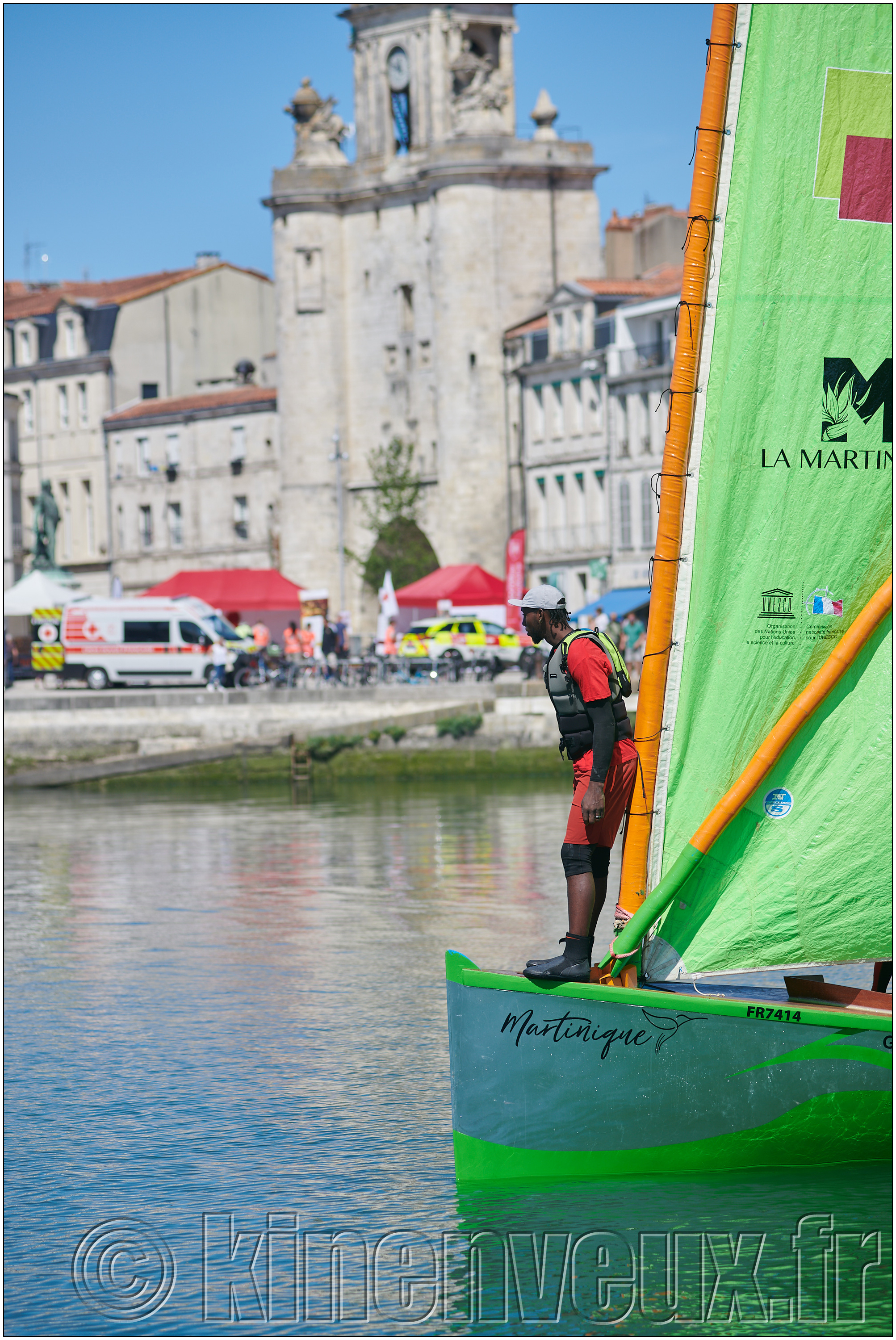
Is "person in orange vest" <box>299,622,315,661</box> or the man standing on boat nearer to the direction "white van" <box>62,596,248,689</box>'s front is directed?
the person in orange vest

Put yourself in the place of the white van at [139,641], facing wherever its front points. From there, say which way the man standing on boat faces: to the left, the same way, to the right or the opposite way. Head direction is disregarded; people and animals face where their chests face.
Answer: the opposite way

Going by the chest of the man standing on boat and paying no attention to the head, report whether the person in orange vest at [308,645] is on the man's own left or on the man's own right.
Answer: on the man's own right

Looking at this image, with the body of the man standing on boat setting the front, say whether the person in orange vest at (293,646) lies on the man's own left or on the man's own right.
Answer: on the man's own right

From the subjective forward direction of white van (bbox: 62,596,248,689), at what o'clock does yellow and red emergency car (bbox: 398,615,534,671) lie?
The yellow and red emergency car is roughly at 12 o'clock from the white van.

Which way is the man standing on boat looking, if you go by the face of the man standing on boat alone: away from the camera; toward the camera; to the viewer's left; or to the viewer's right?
to the viewer's left

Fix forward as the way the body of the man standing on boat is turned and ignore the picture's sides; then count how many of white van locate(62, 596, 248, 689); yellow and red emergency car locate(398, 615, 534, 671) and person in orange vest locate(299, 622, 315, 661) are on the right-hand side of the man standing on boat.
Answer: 3

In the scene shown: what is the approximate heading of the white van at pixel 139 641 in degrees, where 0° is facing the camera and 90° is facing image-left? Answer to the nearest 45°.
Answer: approximately 270°

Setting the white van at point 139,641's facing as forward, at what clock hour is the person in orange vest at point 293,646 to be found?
The person in orange vest is roughly at 12 o'clock from the white van.

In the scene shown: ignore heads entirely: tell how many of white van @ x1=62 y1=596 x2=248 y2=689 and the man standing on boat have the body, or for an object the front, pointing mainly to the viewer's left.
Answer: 1

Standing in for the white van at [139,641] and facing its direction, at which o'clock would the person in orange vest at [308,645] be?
The person in orange vest is roughly at 12 o'clock from the white van.

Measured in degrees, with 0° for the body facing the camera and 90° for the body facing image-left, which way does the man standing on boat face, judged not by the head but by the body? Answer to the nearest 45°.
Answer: approximately 90°

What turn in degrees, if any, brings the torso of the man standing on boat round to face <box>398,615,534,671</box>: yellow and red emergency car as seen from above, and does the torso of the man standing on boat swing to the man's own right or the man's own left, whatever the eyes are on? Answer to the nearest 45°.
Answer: approximately 90° to the man's own right
